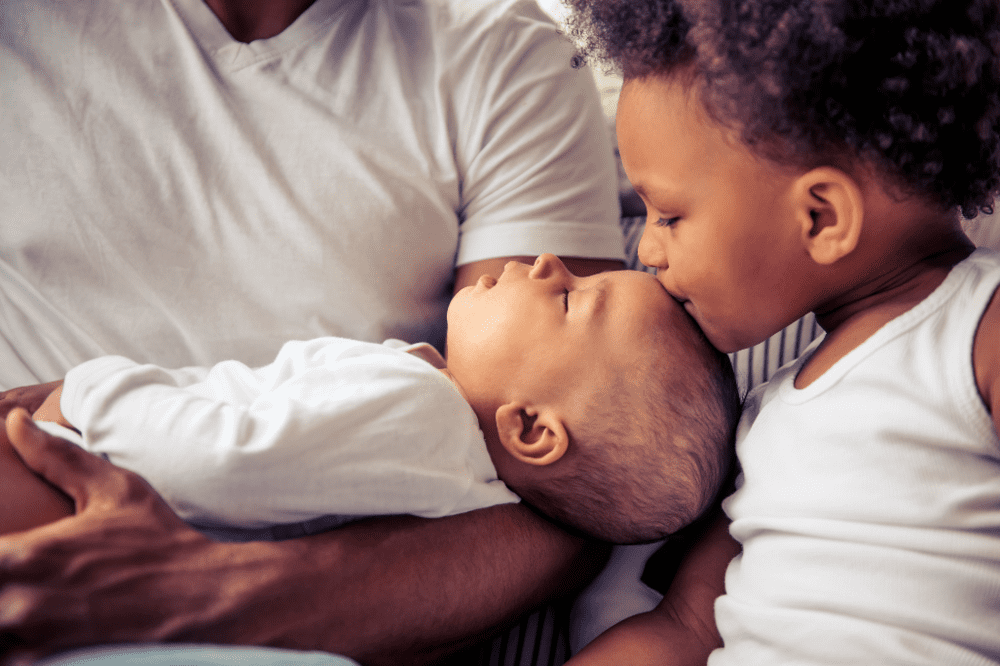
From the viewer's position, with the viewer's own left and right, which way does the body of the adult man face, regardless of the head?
facing the viewer

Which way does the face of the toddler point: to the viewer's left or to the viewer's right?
to the viewer's left
